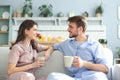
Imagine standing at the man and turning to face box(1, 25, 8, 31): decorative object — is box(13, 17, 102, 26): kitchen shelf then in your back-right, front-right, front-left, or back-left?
front-right

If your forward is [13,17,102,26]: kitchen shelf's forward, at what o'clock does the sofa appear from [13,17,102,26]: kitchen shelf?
The sofa is roughly at 12 o'clock from the kitchen shelf.

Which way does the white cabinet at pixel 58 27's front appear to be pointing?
toward the camera

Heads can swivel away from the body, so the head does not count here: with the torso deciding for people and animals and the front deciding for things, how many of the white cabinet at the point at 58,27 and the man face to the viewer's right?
0

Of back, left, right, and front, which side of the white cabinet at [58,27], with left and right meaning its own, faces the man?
front

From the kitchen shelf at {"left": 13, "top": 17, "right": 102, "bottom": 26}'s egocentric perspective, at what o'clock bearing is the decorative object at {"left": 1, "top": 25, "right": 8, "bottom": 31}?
The decorative object is roughly at 3 o'clock from the kitchen shelf.

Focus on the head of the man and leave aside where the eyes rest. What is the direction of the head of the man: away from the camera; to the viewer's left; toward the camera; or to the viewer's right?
to the viewer's left

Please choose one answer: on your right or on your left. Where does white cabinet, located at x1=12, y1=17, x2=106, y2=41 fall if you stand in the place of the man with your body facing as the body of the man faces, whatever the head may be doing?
on your right

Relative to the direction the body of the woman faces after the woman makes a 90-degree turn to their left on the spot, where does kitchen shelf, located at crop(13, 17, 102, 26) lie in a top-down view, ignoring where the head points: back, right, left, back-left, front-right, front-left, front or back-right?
front-left

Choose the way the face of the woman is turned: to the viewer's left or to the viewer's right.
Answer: to the viewer's right

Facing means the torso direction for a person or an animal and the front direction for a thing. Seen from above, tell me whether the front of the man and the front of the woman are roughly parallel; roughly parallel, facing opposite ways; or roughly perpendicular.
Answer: roughly perpendicular

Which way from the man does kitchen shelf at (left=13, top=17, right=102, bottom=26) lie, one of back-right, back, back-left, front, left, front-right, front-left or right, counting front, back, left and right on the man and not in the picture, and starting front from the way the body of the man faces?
back-right

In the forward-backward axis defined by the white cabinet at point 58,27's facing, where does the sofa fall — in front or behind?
in front

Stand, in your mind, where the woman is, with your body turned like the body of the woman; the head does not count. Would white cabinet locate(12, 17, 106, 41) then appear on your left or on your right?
on your left

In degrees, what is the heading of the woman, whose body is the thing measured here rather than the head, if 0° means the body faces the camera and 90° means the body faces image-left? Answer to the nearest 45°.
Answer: approximately 315°

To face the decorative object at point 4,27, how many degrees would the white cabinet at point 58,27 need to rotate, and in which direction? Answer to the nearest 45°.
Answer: approximately 90° to its right
